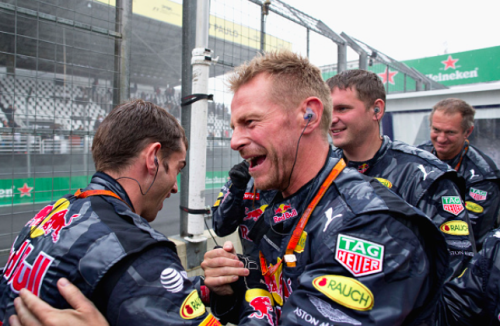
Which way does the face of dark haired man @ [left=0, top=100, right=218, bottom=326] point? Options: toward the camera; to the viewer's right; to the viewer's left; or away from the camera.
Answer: to the viewer's right

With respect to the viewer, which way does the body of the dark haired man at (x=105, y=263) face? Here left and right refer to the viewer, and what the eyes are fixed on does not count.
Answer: facing away from the viewer and to the right of the viewer

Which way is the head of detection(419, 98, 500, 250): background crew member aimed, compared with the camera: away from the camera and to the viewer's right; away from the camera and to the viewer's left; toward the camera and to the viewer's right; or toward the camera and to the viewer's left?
toward the camera and to the viewer's left

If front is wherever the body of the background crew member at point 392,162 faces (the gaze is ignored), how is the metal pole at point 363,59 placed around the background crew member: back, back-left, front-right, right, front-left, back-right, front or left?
back-right

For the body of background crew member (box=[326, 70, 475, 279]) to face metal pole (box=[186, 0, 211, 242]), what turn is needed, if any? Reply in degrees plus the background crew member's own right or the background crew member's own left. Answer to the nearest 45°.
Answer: approximately 45° to the background crew member's own right

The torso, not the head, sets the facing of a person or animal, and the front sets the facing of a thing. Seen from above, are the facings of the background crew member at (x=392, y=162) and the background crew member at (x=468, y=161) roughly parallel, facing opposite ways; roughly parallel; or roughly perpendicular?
roughly parallel

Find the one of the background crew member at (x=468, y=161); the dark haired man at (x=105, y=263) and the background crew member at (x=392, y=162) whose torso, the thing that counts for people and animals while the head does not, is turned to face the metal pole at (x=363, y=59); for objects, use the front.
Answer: the dark haired man

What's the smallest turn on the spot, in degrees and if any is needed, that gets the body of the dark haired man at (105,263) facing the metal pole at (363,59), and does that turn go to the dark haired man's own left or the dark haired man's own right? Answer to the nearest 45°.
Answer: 0° — they already face it

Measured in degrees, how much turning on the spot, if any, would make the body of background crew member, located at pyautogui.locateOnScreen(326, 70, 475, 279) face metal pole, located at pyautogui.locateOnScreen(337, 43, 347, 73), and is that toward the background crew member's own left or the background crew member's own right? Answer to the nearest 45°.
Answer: approximately 135° to the background crew member's own right

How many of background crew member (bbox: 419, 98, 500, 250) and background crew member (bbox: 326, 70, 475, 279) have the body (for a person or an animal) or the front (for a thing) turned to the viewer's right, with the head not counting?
0

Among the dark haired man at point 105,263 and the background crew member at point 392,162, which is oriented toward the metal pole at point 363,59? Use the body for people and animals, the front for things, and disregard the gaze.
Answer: the dark haired man

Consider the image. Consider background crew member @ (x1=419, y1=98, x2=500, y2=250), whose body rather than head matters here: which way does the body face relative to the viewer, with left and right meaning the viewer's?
facing the viewer and to the left of the viewer

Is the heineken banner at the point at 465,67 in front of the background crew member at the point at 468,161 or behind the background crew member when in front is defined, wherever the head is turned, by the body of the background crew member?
behind

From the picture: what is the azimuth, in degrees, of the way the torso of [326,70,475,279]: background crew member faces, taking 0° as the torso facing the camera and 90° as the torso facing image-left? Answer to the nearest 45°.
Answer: approximately 45°
